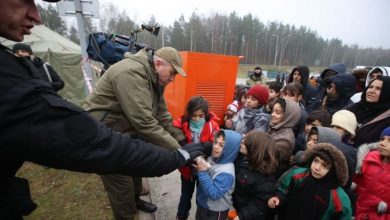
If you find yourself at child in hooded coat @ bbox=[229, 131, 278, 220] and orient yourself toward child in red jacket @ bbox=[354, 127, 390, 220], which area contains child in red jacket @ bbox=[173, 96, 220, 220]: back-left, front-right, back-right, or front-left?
back-left

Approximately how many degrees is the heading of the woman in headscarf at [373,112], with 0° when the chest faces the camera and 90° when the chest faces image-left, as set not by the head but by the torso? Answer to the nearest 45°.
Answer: approximately 45°

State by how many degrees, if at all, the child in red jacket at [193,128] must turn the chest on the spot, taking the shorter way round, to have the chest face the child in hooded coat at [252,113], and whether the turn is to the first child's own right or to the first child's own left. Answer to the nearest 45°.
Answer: approximately 135° to the first child's own left

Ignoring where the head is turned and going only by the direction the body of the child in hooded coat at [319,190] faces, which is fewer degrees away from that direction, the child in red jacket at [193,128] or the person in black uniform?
the person in black uniform

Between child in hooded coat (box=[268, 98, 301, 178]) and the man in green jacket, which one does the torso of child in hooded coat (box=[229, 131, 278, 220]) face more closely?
the man in green jacket

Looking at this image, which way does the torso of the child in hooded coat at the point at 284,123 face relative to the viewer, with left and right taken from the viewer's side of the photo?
facing to the left of the viewer

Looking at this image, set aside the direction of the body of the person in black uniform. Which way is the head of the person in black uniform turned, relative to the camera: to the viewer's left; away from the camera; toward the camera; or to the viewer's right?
to the viewer's right

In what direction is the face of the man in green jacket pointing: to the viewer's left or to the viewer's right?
to the viewer's right

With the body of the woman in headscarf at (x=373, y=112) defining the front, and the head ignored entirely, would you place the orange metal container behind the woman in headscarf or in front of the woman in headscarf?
in front

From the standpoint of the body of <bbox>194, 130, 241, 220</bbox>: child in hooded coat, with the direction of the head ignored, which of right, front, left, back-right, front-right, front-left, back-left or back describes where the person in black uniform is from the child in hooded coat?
front-left

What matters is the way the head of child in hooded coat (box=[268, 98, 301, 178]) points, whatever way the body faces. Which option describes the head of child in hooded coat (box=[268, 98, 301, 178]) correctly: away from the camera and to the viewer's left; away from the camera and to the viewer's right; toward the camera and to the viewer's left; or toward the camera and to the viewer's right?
toward the camera and to the viewer's left

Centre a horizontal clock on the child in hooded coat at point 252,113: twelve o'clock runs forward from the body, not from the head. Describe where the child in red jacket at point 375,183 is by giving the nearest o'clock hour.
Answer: The child in red jacket is roughly at 9 o'clock from the child in hooded coat.

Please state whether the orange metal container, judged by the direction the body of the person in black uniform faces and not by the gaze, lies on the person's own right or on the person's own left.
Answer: on the person's own left

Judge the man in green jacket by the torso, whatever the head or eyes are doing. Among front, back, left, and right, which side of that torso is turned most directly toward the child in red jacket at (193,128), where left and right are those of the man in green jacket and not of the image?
front
